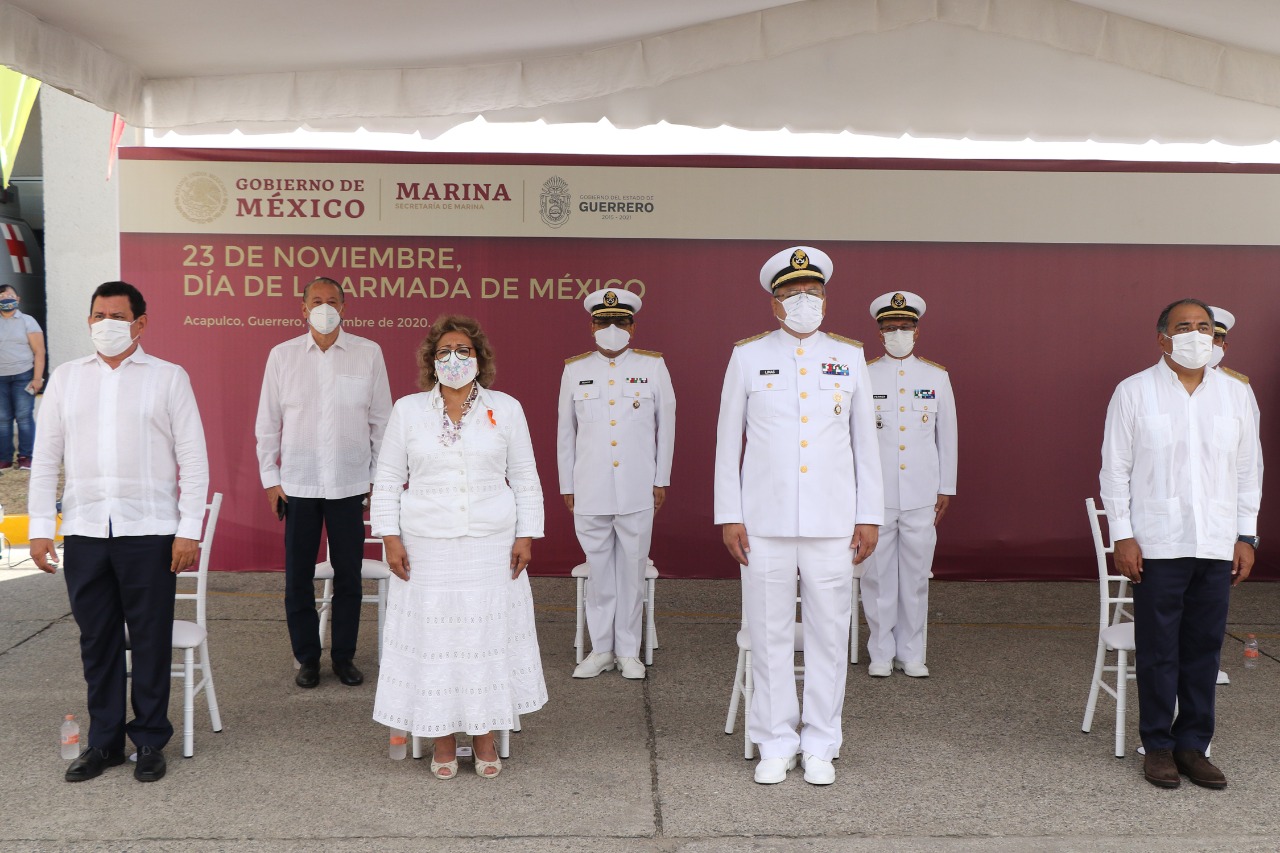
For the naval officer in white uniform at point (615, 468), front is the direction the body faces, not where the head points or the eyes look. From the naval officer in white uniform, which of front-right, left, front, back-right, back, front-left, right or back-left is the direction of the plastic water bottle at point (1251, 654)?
left

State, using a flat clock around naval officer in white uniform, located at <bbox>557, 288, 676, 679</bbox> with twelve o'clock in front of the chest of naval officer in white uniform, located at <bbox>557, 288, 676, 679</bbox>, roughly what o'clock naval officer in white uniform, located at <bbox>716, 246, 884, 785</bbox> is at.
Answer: naval officer in white uniform, located at <bbox>716, 246, 884, 785</bbox> is roughly at 11 o'clock from naval officer in white uniform, located at <bbox>557, 288, 676, 679</bbox>.

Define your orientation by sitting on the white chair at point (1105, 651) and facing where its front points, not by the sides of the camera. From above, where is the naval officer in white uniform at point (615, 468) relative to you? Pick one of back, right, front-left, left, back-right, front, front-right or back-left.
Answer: back-right

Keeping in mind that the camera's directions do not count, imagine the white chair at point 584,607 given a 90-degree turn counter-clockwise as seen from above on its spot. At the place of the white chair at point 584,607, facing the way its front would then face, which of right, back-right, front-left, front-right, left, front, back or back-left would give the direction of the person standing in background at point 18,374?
back-left

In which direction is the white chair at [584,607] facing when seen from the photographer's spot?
facing the viewer

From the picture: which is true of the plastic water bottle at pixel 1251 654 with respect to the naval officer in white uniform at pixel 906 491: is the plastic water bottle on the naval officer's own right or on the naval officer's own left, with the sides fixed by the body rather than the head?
on the naval officer's own left

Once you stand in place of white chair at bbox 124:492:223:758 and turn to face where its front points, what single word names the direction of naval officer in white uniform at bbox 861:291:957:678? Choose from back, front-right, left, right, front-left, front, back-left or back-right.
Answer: back-left

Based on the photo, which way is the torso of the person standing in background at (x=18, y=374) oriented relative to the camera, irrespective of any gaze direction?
toward the camera

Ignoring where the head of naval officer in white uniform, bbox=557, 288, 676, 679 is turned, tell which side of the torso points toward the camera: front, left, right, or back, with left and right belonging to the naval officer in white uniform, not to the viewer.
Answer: front
